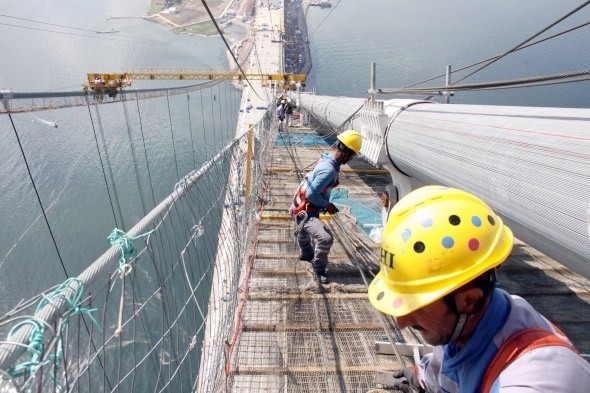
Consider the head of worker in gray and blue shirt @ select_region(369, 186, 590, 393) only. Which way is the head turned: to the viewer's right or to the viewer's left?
to the viewer's left

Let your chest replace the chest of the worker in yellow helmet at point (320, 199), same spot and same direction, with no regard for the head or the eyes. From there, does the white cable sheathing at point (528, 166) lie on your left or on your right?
on your right
